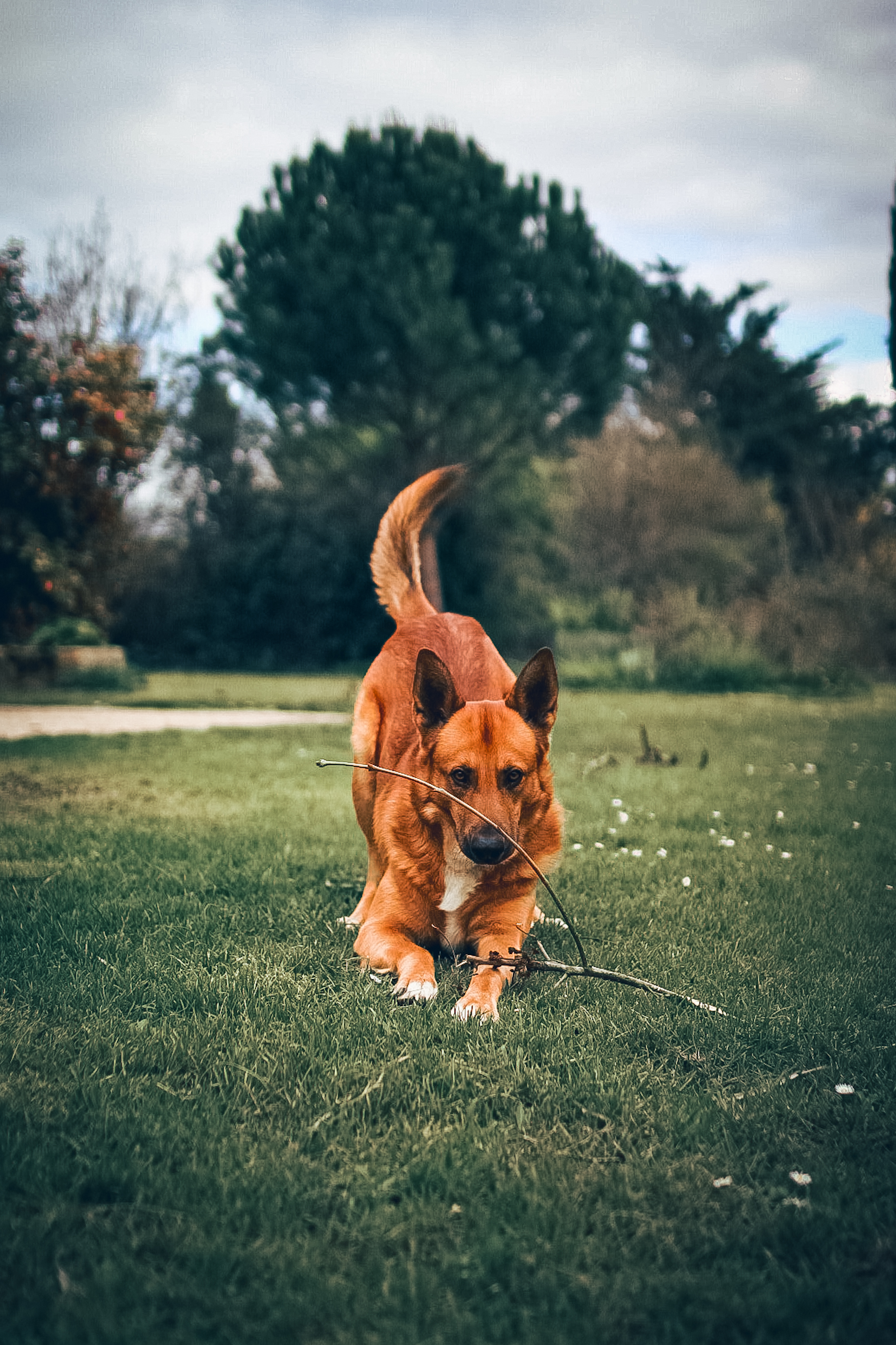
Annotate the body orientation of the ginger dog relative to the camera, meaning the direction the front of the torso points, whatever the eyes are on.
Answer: toward the camera

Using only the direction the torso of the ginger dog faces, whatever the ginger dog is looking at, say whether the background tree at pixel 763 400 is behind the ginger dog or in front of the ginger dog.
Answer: behind

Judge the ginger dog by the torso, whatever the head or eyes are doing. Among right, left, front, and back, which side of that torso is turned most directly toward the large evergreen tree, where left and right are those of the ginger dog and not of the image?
back

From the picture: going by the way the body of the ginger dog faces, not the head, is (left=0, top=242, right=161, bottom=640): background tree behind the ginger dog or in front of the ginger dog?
behind

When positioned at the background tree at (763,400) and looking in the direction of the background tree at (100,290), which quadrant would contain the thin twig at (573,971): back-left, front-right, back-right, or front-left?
front-left

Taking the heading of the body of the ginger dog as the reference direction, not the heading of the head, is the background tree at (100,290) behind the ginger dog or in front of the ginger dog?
behind
